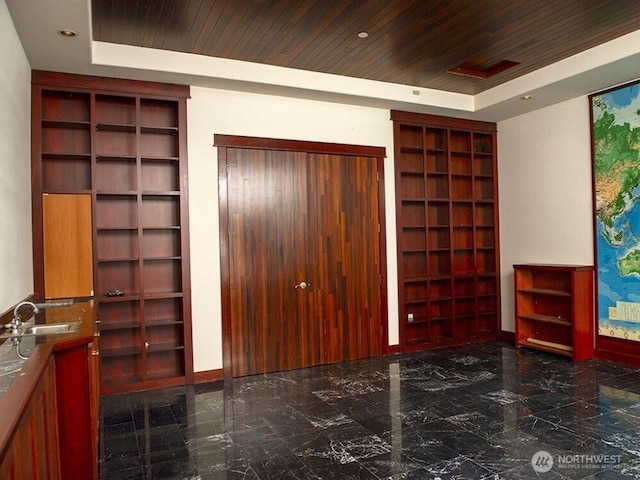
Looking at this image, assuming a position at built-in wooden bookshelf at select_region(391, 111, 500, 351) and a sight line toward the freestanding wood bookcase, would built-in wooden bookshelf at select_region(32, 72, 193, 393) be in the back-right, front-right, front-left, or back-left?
back-right

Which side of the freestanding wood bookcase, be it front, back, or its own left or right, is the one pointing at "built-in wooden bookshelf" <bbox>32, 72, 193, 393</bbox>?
front

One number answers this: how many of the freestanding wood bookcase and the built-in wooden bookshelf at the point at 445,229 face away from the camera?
0

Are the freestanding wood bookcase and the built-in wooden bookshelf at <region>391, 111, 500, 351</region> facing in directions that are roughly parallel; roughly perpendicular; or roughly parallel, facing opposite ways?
roughly perpendicular

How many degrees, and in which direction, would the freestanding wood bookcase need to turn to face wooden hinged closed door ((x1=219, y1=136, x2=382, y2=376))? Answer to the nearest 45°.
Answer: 0° — it already faces it

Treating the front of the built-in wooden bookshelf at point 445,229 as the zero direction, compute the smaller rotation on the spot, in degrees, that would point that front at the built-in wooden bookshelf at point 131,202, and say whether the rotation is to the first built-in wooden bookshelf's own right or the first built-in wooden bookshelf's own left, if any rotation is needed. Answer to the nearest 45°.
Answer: approximately 90° to the first built-in wooden bookshelf's own right

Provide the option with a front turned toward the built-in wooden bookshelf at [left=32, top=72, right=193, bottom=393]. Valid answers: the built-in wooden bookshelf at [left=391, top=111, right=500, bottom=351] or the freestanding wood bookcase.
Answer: the freestanding wood bookcase

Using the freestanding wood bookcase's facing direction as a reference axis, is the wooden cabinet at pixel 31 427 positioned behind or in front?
in front

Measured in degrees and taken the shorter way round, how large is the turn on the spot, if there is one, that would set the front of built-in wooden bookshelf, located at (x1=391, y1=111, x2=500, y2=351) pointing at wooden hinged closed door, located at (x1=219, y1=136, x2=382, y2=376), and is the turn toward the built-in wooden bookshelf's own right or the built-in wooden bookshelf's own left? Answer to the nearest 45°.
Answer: approximately 90° to the built-in wooden bookshelf's own right

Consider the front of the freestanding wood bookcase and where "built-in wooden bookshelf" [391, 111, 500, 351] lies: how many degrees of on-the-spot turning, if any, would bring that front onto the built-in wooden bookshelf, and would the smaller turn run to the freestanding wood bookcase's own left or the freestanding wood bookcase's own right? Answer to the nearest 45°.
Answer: approximately 45° to the freestanding wood bookcase's own right

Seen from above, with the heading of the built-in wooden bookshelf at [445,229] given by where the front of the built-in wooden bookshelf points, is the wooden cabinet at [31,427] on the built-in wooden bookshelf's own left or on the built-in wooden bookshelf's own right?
on the built-in wooden bookshelf's own right

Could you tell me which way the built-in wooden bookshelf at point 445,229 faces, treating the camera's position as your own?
facing the viewer and to the right of the viewer

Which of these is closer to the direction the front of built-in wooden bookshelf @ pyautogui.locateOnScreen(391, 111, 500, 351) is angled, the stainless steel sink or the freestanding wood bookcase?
the freestanding wood bookcase

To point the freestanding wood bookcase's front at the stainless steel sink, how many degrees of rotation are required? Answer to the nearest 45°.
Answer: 0° — it already faces it

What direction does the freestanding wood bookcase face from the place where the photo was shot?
facing the viewer and to the left of the viewer
